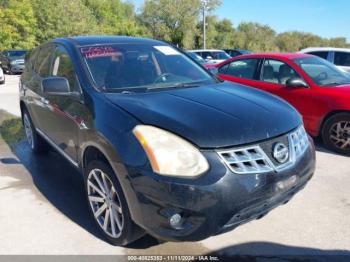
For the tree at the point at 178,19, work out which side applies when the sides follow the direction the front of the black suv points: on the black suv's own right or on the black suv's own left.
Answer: on the black suv's own left

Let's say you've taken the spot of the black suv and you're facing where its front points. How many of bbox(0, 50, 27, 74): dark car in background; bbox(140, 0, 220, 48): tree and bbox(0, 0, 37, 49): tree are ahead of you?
0

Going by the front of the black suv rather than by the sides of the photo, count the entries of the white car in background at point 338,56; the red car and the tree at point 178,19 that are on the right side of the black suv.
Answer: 0

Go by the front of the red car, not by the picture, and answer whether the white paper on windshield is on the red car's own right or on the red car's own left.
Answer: on the red car's own right

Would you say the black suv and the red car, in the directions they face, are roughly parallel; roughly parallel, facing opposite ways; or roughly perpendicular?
roughly parallel

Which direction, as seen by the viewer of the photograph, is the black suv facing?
facing the viewer and to the right of the viewer

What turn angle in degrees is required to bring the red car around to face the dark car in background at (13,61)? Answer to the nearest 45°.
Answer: approximately 180°

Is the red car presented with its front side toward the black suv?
no

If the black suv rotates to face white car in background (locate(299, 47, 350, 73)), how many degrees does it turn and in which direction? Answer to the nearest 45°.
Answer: approximately 90° to its left

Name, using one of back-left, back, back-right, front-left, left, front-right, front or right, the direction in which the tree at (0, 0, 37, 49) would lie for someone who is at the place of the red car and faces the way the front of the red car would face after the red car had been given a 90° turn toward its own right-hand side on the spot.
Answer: right
